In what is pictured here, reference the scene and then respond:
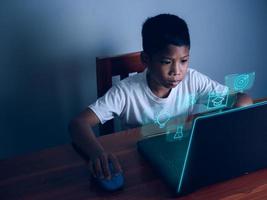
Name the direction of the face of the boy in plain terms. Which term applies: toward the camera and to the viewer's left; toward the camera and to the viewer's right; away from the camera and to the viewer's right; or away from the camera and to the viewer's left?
toward the camera and to the viewer's right

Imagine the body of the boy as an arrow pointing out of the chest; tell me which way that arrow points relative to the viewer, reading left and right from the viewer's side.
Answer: facing the viewer and to the right of the viewer

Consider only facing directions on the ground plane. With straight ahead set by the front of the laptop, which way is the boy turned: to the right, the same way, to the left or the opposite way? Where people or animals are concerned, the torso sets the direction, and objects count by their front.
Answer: the opposite way

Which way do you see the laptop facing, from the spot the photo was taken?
facing away from the viewer and to the left of the viewer
